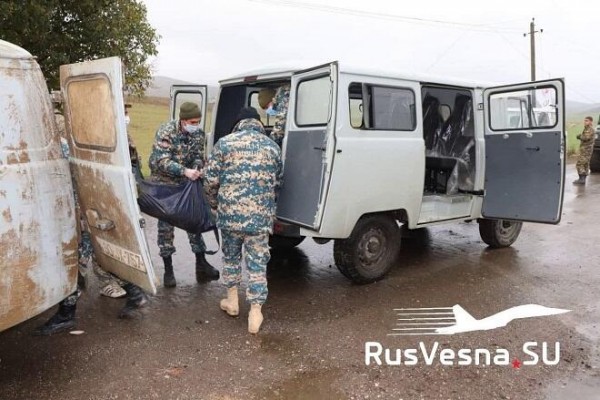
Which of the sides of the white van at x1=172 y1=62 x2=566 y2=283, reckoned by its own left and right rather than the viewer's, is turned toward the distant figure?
front

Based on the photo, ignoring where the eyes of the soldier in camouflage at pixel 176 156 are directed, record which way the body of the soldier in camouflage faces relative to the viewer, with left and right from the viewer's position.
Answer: facing the viewer and to the right of the viewer

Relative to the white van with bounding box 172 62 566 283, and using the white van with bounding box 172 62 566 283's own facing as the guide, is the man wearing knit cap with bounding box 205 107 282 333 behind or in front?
behind

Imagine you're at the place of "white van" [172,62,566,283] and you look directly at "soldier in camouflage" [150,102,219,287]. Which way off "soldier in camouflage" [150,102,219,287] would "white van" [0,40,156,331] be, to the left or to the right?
left

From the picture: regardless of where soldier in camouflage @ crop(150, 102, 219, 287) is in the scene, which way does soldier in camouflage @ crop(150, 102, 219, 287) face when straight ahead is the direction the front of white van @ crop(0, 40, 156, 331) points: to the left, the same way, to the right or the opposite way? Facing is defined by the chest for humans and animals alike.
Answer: to the left

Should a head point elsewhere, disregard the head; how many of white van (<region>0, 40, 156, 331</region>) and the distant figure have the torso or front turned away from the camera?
0

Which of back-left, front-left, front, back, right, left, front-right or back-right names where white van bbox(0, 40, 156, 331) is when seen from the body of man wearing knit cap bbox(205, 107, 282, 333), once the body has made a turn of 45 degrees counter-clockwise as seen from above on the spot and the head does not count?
left

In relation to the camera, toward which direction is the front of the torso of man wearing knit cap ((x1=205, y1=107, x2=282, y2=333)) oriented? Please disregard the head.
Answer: away from the camera

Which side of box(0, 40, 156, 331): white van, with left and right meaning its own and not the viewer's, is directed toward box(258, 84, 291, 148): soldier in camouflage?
back

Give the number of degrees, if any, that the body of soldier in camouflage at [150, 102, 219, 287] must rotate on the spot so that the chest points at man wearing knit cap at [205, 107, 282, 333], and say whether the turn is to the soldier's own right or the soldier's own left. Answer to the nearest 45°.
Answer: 0° — they already face them

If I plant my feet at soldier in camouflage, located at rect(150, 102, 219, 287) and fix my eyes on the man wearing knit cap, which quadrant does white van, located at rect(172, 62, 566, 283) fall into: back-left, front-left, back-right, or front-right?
front-left

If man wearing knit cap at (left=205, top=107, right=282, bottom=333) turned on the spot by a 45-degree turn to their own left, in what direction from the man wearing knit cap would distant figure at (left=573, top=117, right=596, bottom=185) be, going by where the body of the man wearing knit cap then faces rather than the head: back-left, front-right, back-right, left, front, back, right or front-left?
right

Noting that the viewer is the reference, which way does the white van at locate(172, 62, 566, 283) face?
facing away from the viewer and to the right of the viewer

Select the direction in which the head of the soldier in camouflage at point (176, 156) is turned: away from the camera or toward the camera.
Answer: toward the camera
